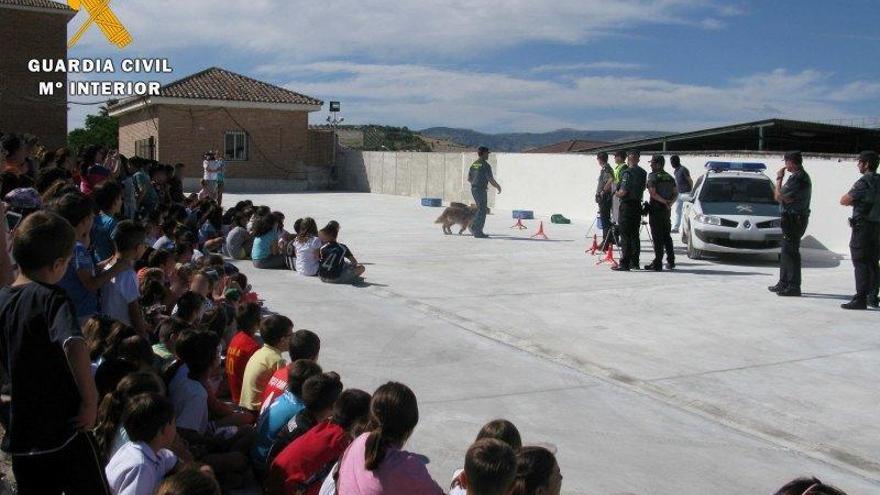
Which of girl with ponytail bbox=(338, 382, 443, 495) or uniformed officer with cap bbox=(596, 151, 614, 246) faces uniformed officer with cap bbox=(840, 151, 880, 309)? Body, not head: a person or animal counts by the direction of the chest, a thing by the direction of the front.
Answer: the girl with ponytail

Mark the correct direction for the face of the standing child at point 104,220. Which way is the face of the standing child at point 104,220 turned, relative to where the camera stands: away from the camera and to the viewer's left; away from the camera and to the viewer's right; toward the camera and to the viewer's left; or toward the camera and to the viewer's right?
away from the camera and to the viewer's right

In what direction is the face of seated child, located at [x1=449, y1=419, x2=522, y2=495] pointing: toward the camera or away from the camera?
away from the camera

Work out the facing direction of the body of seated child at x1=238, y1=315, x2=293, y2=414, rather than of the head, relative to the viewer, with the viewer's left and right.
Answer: facing away from the viewer and to the right of the viewer

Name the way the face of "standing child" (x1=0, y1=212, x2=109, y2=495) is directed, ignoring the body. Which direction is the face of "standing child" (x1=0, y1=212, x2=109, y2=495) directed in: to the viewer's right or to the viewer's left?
to the viewer's right

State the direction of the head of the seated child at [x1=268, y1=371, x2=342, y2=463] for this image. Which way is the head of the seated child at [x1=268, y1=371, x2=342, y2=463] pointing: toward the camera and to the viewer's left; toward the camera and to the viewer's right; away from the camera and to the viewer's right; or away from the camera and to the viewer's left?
away from the camera and to the viewer's right

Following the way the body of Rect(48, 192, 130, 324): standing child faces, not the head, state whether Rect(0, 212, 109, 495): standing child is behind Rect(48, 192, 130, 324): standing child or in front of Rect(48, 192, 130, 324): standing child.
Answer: behind

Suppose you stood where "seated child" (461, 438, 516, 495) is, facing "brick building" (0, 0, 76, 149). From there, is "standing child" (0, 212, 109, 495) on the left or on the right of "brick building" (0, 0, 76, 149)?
left

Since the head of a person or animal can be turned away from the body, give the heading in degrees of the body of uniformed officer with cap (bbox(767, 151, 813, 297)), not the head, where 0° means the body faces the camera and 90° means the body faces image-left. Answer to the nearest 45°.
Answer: approximately 90°

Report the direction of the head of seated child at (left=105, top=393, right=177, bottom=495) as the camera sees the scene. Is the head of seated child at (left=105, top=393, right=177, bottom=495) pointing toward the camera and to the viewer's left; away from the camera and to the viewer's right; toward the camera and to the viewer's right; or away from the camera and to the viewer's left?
away from the camera and to the viewer's right

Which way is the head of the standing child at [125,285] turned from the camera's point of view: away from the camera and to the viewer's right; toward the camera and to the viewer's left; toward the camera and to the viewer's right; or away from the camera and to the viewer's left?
away from the camera and to the viewer's right

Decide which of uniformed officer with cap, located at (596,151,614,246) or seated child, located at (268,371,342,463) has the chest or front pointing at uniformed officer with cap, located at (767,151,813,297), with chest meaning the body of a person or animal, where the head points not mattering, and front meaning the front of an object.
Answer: the seated child

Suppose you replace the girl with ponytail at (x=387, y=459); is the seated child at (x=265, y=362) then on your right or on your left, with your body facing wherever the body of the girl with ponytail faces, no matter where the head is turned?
on your left

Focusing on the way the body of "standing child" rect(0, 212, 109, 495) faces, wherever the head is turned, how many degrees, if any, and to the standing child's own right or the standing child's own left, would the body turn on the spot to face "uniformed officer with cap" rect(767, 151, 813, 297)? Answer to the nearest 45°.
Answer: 0° — they already face them

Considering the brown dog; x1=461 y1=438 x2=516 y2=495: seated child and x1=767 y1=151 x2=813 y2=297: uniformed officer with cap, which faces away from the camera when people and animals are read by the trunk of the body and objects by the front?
the seated child

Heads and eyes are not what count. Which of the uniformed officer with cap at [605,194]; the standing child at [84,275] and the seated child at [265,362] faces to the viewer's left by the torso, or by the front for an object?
the uniformed officer with cap
